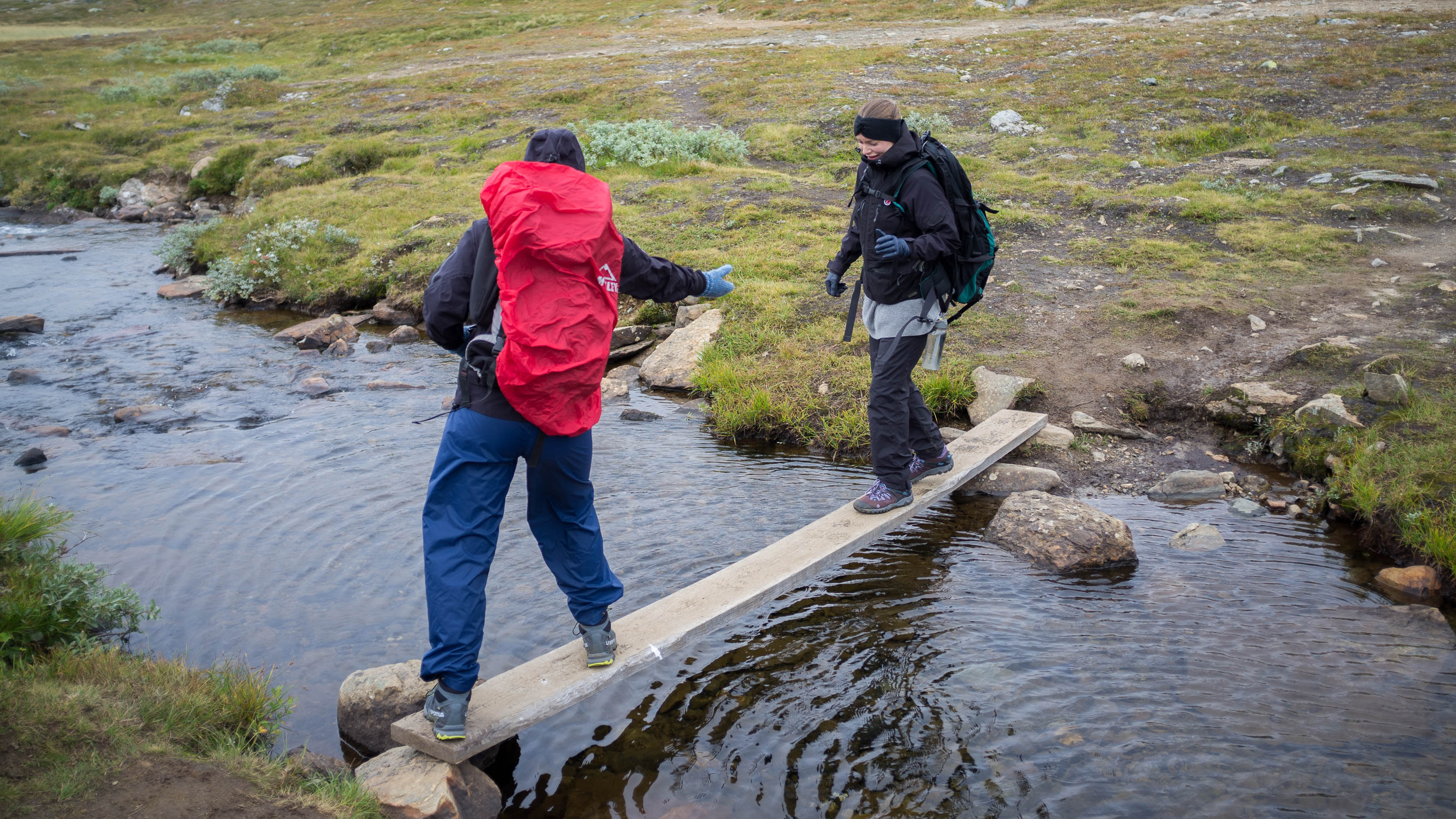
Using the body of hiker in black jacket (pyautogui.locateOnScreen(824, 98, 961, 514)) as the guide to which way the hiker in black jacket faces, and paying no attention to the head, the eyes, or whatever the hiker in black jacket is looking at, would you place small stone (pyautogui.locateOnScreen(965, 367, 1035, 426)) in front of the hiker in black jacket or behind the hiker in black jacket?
behind

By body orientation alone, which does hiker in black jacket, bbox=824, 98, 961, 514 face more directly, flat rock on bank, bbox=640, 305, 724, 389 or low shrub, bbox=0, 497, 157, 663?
the low shrub

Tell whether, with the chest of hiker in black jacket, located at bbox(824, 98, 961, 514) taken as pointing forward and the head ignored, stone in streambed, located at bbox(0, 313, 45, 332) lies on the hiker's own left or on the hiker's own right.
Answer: on the hiker's own right

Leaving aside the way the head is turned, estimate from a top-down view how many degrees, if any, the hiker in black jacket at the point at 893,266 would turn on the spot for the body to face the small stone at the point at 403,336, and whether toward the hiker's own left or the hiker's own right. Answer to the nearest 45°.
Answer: approximately 90° to the hiker's own right

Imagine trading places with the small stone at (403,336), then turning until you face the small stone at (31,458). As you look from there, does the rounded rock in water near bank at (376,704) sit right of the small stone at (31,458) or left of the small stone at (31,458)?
left

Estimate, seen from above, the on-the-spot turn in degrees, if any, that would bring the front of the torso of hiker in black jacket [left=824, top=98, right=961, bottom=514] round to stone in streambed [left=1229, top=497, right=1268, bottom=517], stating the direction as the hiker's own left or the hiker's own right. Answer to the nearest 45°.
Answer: approximately 135° to the hiker's own left

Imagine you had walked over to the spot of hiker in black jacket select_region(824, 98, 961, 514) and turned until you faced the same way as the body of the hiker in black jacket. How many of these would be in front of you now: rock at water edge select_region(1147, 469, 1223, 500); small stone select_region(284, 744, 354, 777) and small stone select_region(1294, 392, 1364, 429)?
1

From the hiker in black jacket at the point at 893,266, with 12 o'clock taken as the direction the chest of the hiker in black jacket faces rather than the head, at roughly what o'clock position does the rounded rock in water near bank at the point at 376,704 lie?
The rounded rock in water near bank is roughly at 12 o'clock from the hiker in black jacket.

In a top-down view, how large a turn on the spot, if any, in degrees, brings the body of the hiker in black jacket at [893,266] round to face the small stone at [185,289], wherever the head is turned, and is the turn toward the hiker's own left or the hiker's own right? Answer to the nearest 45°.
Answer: approximately 90° to the hiker's own right

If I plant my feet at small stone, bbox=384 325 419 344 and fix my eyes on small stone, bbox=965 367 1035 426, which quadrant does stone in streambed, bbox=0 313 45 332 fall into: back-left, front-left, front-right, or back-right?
back-right

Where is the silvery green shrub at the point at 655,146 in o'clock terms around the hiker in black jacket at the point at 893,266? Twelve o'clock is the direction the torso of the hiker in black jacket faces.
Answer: The silvery green shrub is roughly at 4 o'clock from the hiker in black jacket.

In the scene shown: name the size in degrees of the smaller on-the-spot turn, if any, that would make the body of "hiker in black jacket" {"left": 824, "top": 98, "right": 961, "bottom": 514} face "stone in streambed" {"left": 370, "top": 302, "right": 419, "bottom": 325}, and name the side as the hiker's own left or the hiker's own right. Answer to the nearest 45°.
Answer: approximately 90° to the hiker's own right

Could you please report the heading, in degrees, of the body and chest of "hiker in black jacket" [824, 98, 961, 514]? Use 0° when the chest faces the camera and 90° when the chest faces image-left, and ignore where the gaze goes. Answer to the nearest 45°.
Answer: approximately 45°
